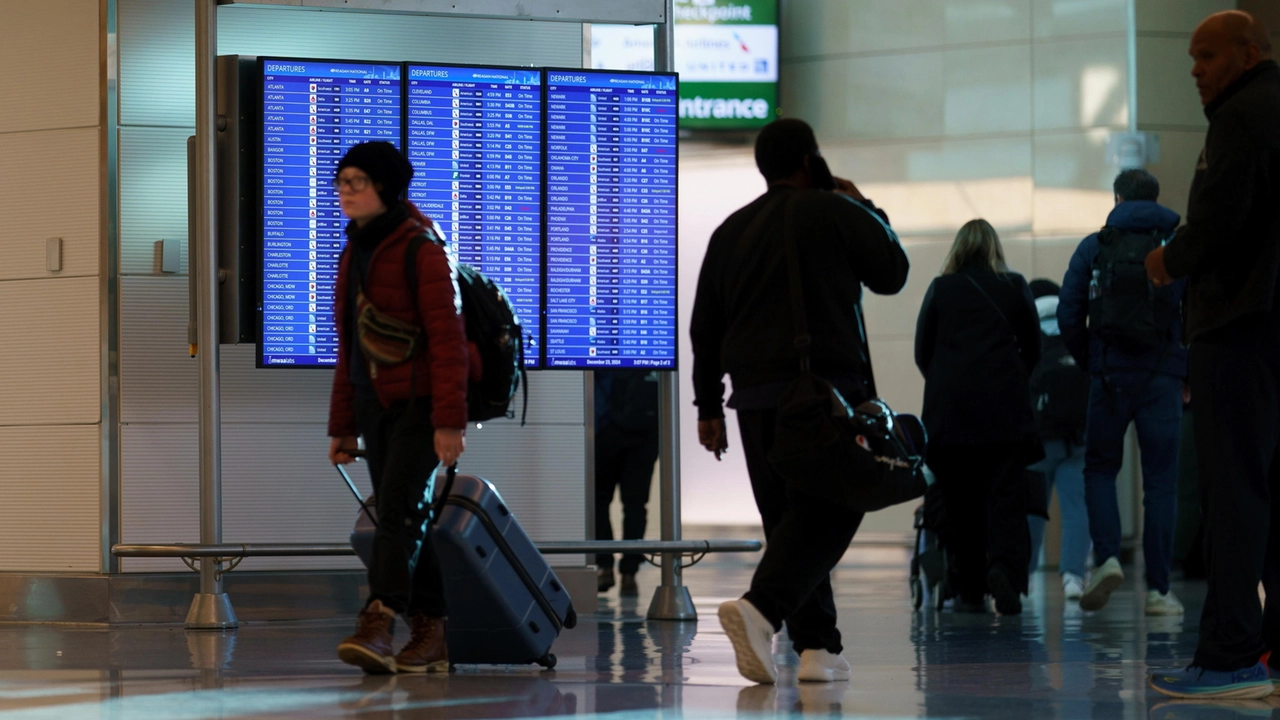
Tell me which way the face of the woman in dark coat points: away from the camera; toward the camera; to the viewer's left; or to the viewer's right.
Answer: away from the camera

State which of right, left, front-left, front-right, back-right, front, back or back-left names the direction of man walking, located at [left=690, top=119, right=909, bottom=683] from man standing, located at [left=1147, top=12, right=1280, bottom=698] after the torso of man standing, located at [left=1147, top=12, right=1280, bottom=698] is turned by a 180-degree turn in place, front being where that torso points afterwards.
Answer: back

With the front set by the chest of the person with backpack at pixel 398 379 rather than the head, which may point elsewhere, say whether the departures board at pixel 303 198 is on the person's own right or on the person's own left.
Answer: on the person's own right

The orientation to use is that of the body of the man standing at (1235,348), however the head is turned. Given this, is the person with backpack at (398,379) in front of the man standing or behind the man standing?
in front

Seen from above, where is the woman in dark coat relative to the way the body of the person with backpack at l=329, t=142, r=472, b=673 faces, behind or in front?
behind

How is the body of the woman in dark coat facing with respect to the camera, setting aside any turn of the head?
away from the camera

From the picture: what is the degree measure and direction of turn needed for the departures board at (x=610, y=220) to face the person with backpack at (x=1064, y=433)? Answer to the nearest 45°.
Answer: approximately 90° to its left

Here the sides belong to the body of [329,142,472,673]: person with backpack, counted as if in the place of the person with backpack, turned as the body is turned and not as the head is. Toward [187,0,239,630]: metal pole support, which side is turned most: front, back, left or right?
right

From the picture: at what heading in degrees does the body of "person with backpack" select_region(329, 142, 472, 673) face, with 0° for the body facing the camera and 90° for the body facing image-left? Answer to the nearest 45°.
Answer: approximately 45°

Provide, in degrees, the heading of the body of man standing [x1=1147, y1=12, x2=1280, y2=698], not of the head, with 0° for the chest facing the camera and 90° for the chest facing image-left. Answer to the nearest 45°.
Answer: approximately 90°

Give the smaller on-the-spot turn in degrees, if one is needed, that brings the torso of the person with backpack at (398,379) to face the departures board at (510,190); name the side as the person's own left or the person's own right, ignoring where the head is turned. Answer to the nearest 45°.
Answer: approximately 135° to the person's own right

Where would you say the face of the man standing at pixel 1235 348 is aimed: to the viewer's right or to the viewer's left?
to the viewer's left

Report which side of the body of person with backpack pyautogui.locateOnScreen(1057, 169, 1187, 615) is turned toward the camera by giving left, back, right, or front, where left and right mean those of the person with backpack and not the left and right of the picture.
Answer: back

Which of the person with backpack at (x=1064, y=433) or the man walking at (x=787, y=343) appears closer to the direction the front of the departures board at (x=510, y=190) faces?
the man walking
